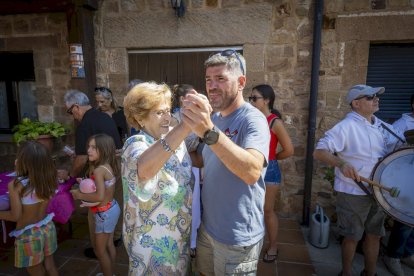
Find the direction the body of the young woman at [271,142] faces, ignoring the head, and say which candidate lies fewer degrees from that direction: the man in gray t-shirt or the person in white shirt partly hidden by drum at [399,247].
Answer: the man in gray t-shirt

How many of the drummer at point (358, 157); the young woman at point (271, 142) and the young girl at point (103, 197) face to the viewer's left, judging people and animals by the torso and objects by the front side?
2

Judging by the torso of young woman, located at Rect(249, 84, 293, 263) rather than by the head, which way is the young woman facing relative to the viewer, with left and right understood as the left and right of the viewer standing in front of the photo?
facing to the left of the viewer
